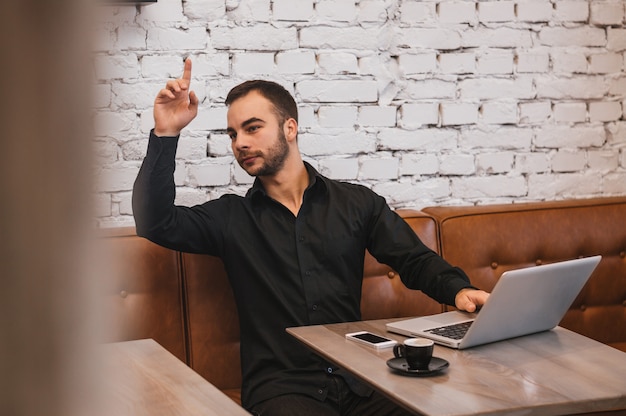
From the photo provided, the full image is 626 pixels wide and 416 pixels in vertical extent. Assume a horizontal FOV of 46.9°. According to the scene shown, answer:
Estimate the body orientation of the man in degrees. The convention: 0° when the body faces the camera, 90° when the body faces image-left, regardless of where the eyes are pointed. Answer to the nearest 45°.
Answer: approximately 0°

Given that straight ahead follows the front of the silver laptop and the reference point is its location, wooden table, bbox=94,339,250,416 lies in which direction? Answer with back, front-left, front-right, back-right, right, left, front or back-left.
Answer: left

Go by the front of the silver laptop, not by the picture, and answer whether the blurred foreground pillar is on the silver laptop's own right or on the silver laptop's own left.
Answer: on the silver laptop's own left

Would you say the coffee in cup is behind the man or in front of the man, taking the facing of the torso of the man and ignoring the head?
in front

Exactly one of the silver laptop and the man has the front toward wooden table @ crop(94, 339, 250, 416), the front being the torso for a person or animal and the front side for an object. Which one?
the man

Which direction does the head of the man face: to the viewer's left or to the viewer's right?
to the viewer's left

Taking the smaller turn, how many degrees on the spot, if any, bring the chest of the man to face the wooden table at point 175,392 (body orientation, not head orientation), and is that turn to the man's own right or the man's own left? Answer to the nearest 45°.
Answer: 0° — they already face it

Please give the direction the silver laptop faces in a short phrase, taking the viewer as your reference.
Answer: facing away from the viewer and to the left of the viewer

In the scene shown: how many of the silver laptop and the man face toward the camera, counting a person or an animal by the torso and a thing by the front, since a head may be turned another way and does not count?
1

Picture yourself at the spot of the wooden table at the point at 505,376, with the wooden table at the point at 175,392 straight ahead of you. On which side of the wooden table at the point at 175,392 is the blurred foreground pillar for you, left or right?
left
